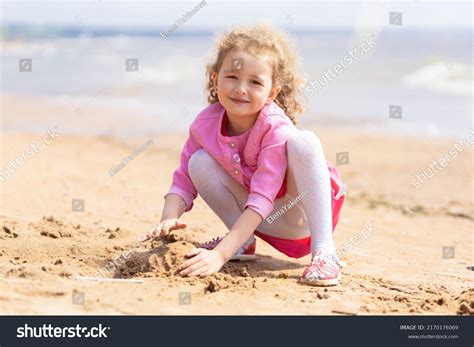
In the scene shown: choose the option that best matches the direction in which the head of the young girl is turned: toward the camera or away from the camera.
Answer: toward the camera

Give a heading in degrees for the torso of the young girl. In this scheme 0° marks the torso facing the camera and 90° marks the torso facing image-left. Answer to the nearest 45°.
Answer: approximately 45°
